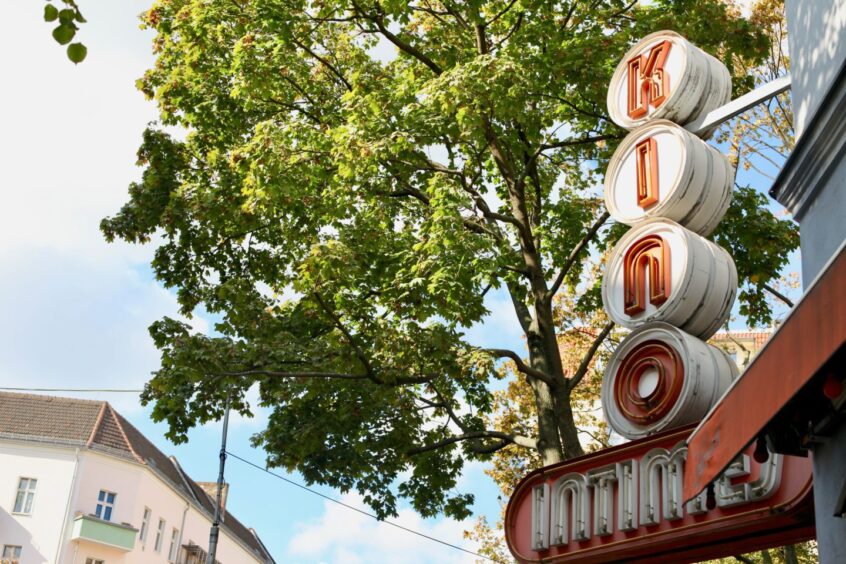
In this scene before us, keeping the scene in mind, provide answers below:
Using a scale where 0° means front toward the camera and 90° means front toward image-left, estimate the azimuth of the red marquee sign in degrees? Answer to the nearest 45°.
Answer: approximately 45°
